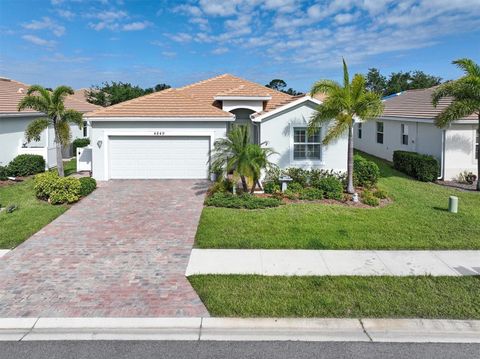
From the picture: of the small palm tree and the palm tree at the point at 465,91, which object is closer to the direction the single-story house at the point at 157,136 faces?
the small palm tree

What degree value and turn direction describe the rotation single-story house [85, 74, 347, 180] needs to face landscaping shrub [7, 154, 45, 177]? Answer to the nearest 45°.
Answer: approximately 90° to its right

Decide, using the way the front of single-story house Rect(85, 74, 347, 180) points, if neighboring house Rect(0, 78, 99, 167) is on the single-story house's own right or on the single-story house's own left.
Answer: on the single-story house's own right

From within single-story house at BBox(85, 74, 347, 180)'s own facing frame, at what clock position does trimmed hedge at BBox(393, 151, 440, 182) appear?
The trimmed hedge is roughly at 9 o'clock from the single-story house.

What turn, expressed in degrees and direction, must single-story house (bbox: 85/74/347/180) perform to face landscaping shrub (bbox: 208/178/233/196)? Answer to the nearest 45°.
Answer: approximately 45° to its left

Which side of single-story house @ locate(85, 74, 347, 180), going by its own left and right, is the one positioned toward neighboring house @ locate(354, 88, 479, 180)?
left

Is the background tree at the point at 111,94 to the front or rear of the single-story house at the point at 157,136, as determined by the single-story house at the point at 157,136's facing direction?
to the rear

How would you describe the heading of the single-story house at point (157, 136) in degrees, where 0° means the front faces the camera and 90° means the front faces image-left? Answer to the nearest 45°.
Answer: approximately 0°

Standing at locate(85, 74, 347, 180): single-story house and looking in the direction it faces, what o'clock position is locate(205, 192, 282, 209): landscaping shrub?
The landscaping shrub is roughly at 11 o'clock from the single-story house.

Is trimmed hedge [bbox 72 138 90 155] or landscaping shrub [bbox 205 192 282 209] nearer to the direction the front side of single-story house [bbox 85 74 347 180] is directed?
the landscaping shrub

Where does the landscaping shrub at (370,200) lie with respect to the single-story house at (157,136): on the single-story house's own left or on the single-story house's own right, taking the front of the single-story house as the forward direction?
on the single-story house's own left

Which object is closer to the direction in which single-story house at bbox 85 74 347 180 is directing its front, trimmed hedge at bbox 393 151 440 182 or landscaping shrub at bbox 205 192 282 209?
the landscaping shrub

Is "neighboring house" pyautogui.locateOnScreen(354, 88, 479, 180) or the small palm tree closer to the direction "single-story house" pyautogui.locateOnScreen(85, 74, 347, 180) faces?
the small palm tree

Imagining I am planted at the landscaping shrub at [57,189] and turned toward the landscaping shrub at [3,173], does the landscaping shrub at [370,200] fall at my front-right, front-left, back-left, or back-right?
back-right
